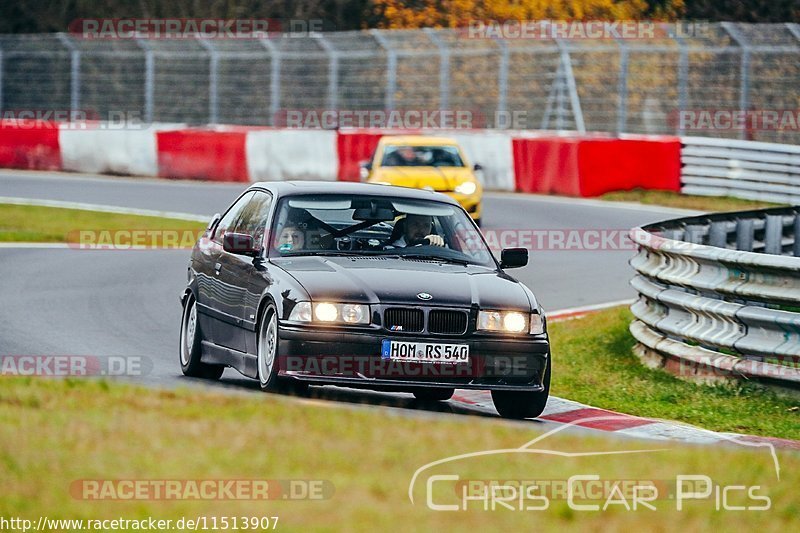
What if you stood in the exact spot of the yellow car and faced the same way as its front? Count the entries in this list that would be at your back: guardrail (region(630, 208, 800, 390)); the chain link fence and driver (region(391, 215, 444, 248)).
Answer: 1

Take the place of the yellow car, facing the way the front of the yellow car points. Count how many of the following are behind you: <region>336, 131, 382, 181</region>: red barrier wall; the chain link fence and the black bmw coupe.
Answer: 2

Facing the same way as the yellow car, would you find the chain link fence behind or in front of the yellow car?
behind

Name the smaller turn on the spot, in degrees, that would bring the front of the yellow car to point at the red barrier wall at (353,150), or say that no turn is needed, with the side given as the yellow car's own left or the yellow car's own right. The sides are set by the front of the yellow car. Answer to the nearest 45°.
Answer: approximately 180°

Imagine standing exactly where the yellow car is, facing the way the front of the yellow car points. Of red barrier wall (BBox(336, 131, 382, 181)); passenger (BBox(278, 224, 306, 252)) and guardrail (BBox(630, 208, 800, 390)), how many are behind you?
1

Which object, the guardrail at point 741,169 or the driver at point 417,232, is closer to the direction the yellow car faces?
the driver

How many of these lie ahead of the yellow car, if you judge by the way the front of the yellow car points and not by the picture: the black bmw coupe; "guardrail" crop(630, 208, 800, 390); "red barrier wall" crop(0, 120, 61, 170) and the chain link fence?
2

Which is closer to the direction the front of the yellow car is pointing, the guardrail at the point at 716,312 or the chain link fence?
the guardrail

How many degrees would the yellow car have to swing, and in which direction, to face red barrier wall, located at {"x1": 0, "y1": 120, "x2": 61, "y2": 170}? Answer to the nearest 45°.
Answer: approximately 135° to its right

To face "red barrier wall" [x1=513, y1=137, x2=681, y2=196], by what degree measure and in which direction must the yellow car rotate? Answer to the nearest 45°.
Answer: approximately 135° to its left

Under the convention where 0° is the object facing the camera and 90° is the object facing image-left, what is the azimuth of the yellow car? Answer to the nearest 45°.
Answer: approximately 0°

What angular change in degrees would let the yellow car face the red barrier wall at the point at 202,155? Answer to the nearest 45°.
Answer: approximately 135° to its right
